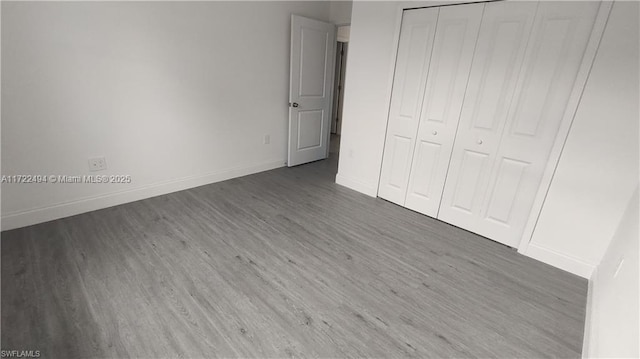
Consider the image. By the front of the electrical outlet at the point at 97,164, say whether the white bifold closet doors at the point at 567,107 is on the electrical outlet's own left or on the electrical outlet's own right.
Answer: on the electrical outlet's own left

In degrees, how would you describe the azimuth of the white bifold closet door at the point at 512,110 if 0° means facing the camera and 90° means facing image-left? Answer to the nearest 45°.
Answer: approximately 45°

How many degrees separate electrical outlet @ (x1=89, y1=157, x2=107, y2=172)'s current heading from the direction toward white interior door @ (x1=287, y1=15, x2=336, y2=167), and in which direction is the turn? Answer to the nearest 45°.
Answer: approximately 90° to its left

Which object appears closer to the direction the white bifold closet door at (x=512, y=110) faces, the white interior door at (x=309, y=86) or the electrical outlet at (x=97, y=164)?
the electrical outlet

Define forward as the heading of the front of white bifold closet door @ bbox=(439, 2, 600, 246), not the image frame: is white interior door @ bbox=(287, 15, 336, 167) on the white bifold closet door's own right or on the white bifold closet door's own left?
on the white bifold closet door's own right

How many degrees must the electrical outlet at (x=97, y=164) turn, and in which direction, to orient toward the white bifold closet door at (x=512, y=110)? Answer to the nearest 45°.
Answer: approximately 45° to its left
